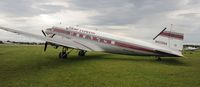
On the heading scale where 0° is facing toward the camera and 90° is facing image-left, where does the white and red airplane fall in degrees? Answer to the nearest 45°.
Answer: approximately 135°
